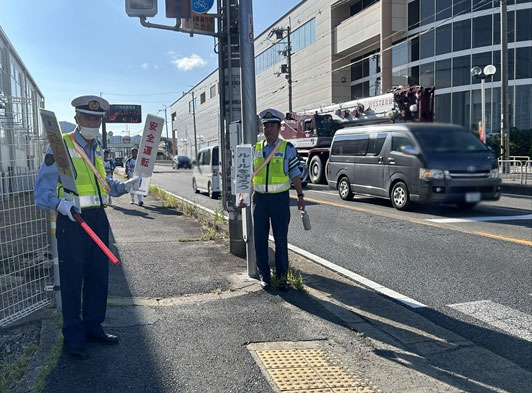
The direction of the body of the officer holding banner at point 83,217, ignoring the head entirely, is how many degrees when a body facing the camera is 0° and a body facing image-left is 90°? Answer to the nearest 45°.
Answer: approximately 315°

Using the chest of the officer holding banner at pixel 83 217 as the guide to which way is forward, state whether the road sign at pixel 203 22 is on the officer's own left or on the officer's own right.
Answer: on the officer's own left

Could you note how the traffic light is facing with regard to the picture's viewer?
facing the viewer

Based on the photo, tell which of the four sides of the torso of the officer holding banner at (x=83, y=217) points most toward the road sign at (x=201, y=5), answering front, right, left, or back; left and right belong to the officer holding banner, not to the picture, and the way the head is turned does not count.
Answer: left

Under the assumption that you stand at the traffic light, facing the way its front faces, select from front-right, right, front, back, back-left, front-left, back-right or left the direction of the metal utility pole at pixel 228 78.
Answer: back-left

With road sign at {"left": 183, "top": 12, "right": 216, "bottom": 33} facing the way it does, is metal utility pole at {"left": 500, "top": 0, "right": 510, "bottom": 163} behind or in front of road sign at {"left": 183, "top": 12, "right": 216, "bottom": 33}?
behind
